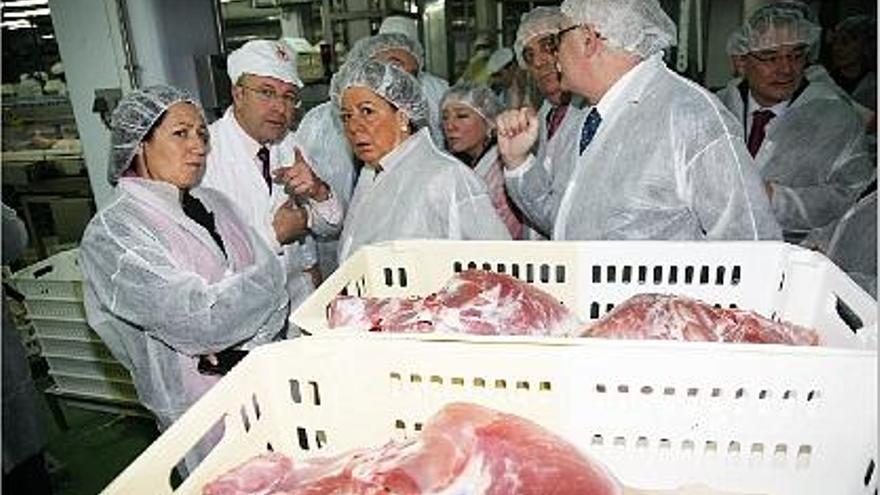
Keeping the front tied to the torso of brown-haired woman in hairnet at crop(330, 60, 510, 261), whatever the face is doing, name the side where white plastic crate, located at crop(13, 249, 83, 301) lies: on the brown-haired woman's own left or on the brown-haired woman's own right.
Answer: on the brown-haired woman's own right

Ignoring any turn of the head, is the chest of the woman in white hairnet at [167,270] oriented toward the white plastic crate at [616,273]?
yes

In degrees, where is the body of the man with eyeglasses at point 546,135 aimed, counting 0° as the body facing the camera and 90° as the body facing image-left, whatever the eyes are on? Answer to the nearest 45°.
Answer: approximately 45°

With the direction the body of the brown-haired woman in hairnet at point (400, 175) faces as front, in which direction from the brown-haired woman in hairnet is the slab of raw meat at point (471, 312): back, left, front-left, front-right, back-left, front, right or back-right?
front-left

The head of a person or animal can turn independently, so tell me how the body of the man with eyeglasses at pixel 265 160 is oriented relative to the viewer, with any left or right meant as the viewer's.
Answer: facing the viewer and to the right of the viewer

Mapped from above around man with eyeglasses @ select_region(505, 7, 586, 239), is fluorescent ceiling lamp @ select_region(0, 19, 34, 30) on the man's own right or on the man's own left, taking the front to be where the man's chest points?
on the man's own right

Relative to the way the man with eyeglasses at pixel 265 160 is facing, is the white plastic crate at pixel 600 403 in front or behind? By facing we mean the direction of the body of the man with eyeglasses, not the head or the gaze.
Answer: in front

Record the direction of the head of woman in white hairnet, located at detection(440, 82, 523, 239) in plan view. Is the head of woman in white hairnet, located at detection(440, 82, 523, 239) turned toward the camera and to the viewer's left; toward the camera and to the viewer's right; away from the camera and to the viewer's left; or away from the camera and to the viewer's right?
toward the camera and to the viewer's left

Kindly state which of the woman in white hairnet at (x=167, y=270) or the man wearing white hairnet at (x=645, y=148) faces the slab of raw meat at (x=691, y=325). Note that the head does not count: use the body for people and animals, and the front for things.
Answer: the woman in white hairnet

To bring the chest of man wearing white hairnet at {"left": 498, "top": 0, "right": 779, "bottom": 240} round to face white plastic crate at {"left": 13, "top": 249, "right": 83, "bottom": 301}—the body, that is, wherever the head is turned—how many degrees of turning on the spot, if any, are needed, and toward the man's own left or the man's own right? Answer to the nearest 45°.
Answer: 0° — they already face it

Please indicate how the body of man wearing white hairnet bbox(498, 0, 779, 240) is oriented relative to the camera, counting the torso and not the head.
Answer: to the viewer's left

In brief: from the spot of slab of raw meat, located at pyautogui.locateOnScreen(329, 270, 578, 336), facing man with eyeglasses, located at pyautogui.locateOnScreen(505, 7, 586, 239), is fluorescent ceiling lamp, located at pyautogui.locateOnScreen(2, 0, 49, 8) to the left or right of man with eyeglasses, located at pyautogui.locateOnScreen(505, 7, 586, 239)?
left

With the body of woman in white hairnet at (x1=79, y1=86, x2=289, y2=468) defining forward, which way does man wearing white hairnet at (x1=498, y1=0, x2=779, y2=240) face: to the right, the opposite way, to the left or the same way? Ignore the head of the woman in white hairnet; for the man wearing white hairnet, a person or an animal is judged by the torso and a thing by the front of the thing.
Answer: the opposite way

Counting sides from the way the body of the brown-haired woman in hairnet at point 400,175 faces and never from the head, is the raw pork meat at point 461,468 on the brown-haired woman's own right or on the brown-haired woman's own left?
on the brown-haired woman's own left

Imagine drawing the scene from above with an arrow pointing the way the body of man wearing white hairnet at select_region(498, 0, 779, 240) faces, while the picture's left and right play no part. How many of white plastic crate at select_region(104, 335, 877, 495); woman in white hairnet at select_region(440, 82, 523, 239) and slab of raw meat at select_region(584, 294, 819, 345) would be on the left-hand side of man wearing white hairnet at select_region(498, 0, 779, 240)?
2

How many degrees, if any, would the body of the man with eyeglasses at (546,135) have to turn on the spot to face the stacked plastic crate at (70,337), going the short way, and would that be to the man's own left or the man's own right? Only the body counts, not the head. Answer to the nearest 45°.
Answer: approximately 45° to the man's own right

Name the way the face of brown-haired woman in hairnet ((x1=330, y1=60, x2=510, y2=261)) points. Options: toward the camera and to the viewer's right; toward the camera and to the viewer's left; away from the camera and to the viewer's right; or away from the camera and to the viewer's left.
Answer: toward the camera and to the viewer's left
